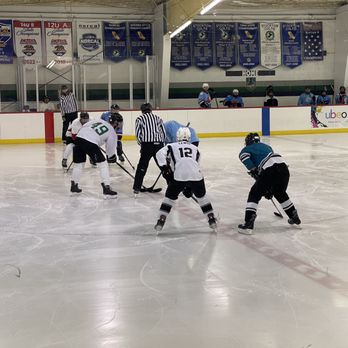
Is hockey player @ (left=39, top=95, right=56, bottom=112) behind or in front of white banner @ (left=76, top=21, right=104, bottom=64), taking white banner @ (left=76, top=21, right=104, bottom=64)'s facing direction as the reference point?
in front

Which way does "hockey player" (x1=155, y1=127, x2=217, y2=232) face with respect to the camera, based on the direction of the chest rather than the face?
away from the camera

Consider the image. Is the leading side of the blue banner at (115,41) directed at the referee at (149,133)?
yes

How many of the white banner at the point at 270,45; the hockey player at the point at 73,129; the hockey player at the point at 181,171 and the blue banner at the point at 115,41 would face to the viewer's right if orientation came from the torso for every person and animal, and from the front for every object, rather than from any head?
1

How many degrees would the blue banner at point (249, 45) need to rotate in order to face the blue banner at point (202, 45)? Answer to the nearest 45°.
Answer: approximately 90° to its right

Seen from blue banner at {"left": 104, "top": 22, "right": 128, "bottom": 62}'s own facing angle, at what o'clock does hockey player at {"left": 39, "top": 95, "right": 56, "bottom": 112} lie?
The hockey player is roughly at 1 o'clock from the blue banner.

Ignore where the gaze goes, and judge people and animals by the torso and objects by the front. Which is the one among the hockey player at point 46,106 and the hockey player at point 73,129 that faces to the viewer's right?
the hockey player at point 73,129

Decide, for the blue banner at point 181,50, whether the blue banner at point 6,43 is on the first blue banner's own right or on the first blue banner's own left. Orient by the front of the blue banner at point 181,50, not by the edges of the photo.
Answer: on the first blue banner's own right

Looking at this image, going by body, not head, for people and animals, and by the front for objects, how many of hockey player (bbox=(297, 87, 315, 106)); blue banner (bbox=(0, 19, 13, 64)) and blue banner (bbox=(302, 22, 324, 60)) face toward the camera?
3

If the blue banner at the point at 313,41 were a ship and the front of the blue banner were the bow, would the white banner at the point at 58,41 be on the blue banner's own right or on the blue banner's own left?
on the blue banner's own right

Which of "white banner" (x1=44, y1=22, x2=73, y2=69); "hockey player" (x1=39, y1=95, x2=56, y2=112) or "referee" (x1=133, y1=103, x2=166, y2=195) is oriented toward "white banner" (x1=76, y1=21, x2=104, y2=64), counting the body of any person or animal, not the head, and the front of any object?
the referee

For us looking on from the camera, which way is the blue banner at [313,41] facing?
facing the viewer

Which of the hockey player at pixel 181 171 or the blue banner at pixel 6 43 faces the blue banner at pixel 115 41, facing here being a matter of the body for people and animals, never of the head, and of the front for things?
the hockey player

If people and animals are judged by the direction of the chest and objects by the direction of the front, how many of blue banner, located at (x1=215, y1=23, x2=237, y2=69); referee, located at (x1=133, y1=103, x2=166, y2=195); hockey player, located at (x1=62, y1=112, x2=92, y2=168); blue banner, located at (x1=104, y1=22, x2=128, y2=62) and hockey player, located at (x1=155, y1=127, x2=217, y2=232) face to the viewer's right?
1

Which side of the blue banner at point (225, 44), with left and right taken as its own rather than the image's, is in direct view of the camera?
front
